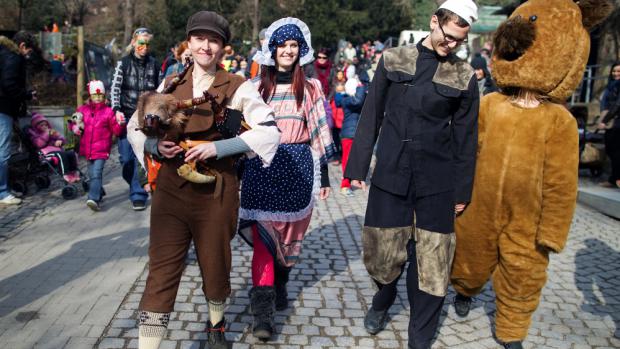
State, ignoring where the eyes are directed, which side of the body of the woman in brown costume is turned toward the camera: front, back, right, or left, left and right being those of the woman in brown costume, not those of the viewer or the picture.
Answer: front

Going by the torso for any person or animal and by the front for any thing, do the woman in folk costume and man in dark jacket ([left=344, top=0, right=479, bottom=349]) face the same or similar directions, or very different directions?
same or similar directions

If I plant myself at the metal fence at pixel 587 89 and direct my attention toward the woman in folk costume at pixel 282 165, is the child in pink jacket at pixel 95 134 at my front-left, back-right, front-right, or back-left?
front-right

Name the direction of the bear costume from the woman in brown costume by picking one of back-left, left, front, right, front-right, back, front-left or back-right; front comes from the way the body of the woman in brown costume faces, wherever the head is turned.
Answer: left

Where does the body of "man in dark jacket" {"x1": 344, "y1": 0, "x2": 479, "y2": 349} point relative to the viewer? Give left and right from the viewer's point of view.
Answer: facing the viewer

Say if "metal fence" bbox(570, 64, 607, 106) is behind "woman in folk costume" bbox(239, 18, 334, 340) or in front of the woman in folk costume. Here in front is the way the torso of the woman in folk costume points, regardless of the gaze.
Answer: behind

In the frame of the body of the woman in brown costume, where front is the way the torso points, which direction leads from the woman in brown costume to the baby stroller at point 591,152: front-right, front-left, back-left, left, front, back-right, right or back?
back-left

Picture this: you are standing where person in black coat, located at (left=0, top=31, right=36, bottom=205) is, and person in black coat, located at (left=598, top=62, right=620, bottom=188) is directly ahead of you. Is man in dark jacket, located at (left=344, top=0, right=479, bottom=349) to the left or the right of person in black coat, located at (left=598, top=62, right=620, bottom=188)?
right

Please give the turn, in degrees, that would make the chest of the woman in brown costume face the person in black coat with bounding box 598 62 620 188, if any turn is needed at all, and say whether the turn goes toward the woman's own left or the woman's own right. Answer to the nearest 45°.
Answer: approximately 135° to the woman's own left

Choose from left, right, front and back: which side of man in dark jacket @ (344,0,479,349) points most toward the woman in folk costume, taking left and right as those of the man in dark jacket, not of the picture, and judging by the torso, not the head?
right

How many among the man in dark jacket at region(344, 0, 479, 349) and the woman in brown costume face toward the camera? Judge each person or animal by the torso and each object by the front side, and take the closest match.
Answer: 2
